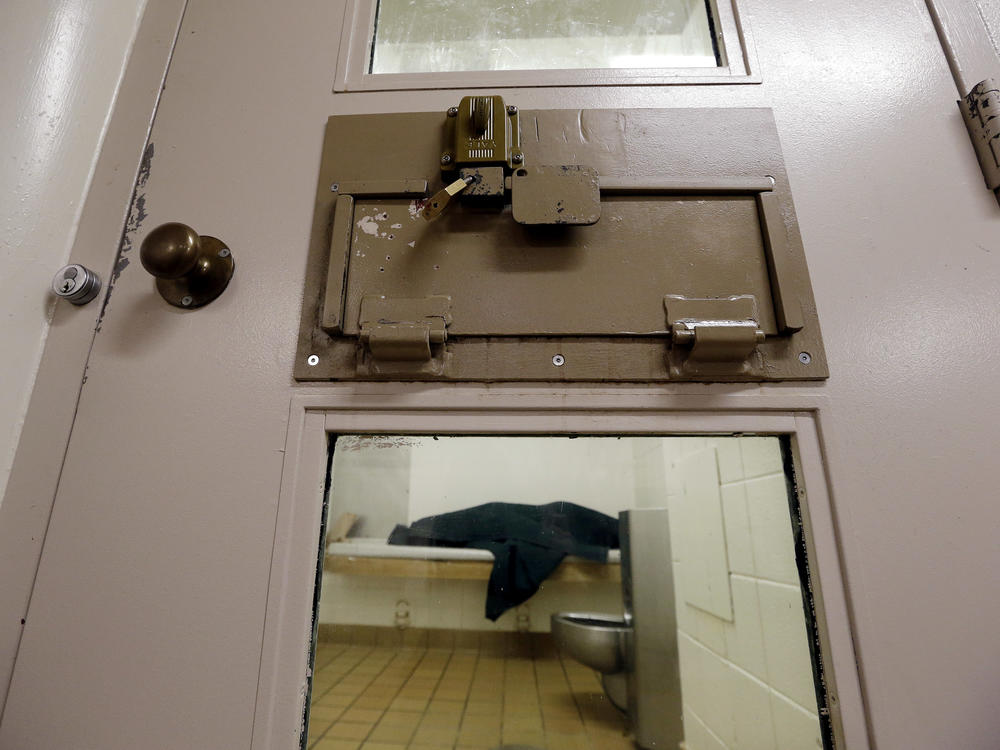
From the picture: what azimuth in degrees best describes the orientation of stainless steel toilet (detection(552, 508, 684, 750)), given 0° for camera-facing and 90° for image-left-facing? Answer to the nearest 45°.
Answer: approximately 90°
